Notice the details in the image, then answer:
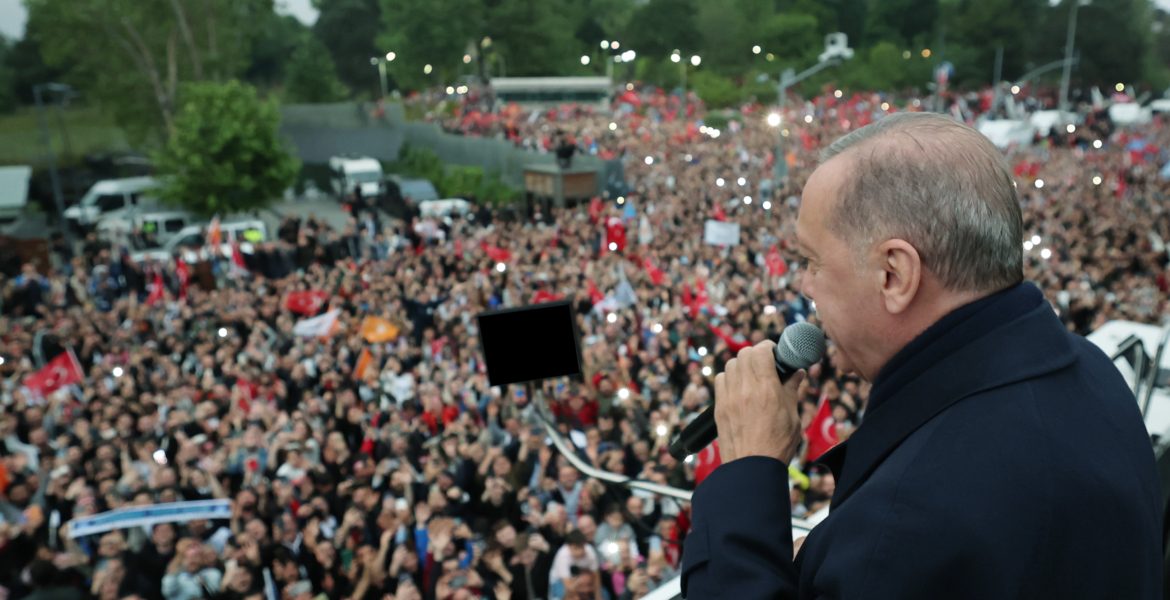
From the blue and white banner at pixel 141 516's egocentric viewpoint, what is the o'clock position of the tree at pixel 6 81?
The tree is roughly at 6 o'clock from the blue and white banner.

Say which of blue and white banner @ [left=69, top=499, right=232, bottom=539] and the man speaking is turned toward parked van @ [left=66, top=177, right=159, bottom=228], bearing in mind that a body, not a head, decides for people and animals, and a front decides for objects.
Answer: the man speaking

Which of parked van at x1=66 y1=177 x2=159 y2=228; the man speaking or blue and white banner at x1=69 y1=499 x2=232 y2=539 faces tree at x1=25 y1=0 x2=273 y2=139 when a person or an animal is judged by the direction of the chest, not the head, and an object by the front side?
the man speaking

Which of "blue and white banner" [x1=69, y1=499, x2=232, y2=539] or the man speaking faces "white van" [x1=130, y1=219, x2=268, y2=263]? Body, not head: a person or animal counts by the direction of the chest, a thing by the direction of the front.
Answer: the man speaking

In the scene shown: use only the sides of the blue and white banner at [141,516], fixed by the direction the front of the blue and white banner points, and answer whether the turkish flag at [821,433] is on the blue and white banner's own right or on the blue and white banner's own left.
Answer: on the blue and white banner's own left

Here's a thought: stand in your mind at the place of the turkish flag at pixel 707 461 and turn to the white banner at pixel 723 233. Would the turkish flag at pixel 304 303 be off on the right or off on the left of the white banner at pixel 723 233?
left

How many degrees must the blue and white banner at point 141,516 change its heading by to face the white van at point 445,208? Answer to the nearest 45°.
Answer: approximately 135° to its left

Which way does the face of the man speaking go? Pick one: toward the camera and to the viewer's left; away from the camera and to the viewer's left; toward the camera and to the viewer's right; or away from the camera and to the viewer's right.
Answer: away from the camera and to the viewer's left

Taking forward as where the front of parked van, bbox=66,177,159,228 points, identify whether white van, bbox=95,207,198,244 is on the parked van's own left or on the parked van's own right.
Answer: on the parked van's own left

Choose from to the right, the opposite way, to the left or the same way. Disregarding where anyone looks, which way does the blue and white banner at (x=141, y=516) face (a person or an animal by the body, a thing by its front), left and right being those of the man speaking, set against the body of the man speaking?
the opposite way

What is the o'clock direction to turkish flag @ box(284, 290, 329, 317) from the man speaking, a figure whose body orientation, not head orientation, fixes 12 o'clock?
The turkish flag is roughly at 12 o'clock from the man speaking.

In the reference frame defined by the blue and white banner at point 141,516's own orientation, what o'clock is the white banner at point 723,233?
the white banner at point 723,233 is roughly at 8 o'clock from the blue and white banner at point 141,516.

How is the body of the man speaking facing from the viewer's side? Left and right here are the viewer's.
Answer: facing away from the viewer and to the left of the viewer

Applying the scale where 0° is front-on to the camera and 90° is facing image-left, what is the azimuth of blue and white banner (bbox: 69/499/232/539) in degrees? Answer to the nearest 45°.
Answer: approximately 0°
